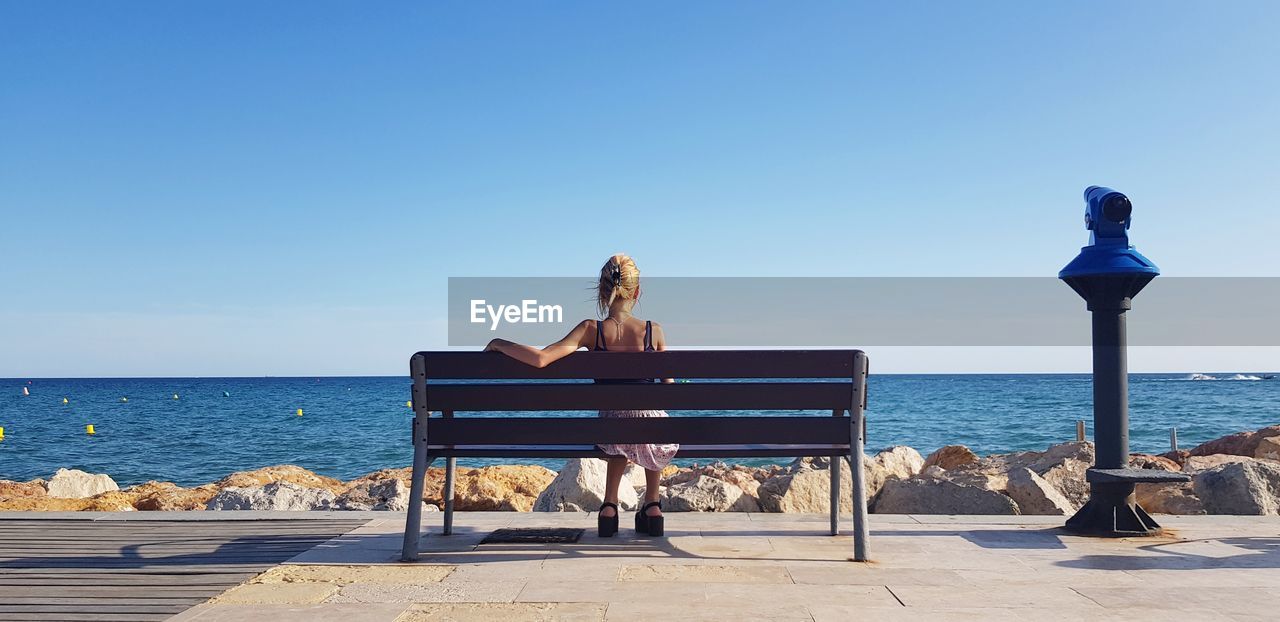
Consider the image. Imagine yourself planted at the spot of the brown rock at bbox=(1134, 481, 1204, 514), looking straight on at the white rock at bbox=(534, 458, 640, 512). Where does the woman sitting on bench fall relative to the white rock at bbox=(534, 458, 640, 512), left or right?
left

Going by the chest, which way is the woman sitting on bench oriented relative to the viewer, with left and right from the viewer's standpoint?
facing away from the viewer

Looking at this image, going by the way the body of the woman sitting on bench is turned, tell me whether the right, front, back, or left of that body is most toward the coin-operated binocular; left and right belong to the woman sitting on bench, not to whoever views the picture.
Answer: right

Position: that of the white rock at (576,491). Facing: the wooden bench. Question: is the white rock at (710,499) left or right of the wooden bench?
left

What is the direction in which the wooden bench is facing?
away from the camera

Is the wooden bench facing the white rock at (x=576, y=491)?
yes

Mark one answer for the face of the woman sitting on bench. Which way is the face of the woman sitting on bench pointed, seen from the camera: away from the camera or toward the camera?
away from the camera
